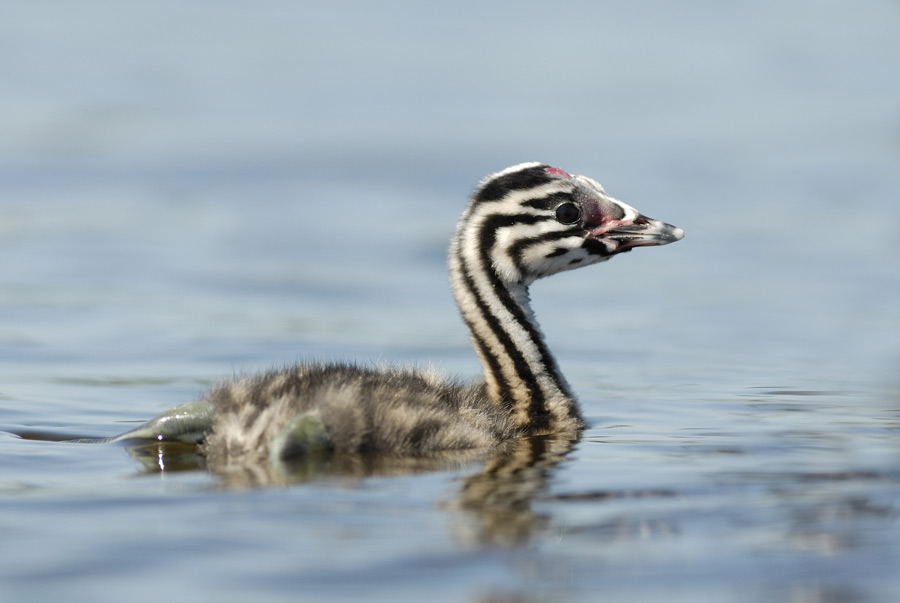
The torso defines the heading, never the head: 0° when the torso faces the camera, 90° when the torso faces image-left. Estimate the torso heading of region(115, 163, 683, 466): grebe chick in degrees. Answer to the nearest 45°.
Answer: approximately 270°
